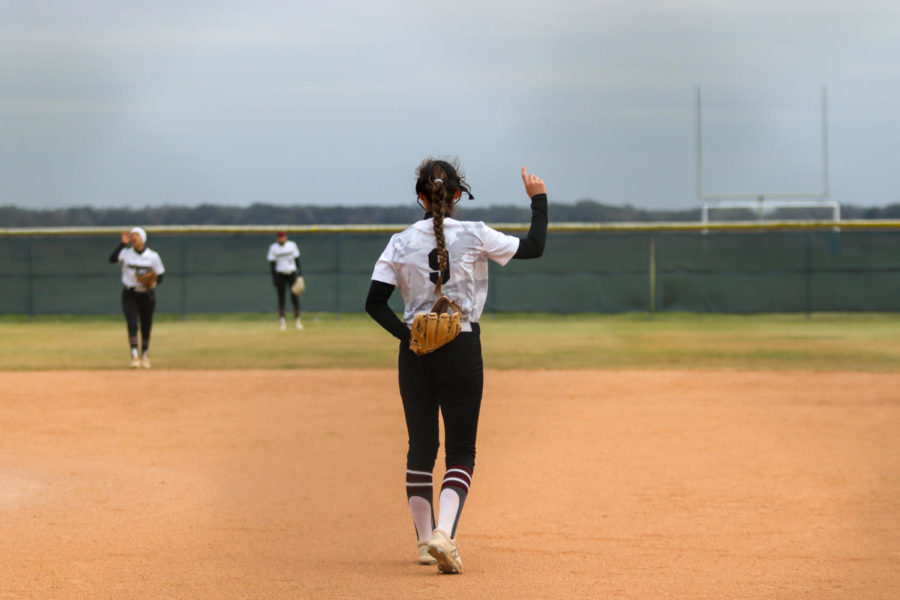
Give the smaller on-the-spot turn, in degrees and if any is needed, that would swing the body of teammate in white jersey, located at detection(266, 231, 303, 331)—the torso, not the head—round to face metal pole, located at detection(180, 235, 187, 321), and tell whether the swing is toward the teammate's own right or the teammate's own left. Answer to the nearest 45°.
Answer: approximately 135° to the teammate's own right

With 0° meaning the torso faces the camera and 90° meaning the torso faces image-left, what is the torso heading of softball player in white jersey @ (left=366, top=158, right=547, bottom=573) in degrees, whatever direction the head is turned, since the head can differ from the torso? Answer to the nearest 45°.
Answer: approximately 180°

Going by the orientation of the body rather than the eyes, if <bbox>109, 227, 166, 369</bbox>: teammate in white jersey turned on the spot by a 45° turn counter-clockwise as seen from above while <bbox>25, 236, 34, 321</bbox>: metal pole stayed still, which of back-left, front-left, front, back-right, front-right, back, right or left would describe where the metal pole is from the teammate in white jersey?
back-left

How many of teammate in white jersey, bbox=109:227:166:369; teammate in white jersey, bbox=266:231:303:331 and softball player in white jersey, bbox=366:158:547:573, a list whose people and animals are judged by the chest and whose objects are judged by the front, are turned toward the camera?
2

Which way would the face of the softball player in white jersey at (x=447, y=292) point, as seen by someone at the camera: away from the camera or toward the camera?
away from the camera

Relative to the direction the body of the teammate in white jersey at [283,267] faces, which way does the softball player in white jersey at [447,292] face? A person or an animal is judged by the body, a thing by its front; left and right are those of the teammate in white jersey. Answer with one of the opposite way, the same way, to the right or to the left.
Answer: the opposite way

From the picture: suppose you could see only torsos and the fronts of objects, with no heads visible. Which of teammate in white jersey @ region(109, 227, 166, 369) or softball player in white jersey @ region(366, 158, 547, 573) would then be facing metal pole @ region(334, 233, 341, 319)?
the softball player in white jersey

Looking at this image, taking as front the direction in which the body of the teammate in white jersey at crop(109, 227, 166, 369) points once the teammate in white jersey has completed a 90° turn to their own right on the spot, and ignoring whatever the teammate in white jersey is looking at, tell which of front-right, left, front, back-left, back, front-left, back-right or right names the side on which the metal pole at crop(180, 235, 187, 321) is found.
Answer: right

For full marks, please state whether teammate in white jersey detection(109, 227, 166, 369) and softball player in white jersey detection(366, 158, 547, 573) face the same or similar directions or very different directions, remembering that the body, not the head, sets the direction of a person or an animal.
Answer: very different directions
